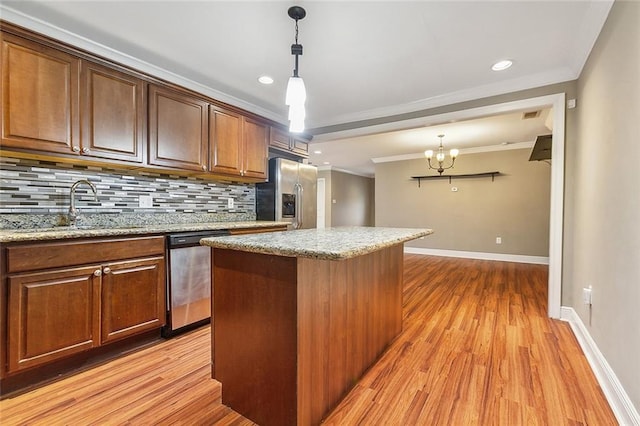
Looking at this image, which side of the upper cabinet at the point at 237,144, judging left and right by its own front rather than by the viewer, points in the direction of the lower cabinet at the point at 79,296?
right

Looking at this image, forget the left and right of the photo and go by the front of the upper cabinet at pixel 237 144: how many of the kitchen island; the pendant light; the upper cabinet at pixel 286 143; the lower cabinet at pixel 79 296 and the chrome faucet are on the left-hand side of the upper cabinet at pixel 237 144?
1

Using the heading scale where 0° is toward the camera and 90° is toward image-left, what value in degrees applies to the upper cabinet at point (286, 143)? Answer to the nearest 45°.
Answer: approximately 315°

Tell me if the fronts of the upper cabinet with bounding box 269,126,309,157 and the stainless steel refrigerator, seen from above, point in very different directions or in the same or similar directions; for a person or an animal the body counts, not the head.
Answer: same or similar directions

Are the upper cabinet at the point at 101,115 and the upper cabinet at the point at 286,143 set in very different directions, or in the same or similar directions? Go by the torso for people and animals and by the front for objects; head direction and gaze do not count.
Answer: same or similar directions

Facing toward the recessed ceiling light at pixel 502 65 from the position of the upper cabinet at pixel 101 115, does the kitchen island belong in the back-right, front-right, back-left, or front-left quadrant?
front-right

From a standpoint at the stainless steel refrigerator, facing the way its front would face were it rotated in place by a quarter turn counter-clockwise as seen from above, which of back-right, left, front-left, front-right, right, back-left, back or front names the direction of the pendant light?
back-right

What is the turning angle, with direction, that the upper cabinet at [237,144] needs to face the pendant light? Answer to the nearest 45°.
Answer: approximately 45° to its right

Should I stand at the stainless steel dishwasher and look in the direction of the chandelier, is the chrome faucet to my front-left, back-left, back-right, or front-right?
back-left

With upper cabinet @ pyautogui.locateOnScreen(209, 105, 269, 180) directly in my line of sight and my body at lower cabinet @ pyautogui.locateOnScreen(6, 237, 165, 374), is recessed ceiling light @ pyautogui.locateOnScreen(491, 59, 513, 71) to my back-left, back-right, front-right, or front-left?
front-right

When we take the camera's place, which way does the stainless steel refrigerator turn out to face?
facing the viewer and to the right of the viewer

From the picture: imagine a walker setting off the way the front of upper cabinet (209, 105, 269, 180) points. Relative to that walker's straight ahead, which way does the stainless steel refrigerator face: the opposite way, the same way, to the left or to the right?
the same way

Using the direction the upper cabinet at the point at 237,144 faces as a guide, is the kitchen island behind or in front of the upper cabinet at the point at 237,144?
in front

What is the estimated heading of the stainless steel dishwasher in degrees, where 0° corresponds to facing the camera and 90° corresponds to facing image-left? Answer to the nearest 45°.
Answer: approximately 315°
